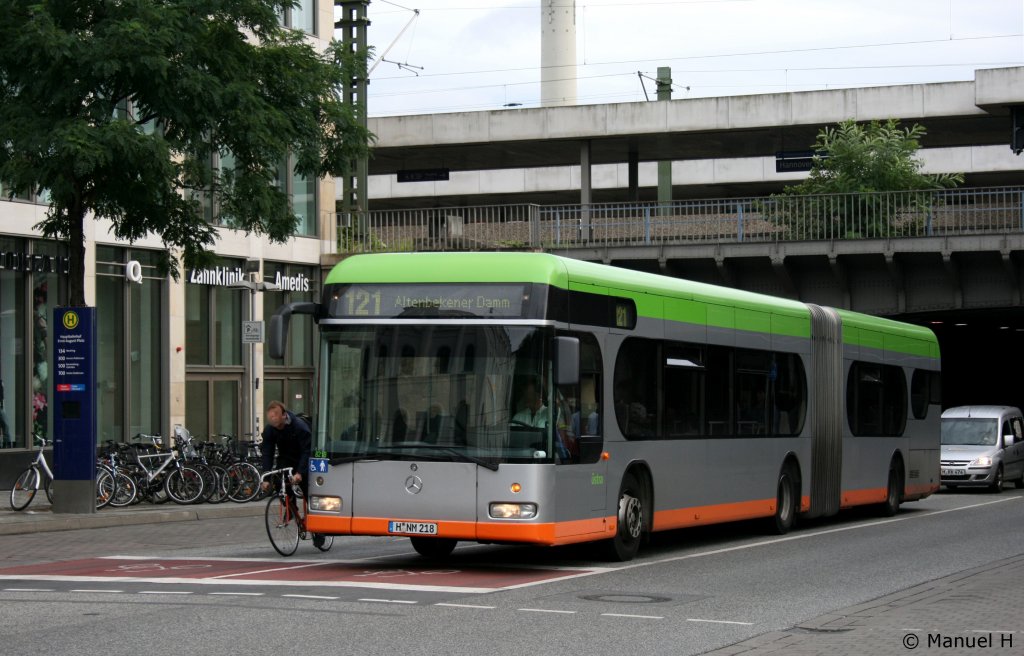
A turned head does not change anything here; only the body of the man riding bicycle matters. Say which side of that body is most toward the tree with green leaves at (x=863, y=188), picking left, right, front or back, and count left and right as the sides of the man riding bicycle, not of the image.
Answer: back

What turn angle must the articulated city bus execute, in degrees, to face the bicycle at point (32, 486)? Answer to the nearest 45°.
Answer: approximately 90° to its right

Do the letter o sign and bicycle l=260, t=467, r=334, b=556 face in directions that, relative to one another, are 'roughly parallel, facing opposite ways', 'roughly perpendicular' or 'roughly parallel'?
roughly perpendicular

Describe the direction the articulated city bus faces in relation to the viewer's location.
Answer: facing the viewer and to the left of the viewer

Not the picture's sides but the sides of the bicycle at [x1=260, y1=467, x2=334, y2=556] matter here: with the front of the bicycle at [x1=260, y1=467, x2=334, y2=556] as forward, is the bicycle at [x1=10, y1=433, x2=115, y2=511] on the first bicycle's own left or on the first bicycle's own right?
on the first bicycle's own right

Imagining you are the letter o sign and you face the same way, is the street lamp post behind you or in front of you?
in front

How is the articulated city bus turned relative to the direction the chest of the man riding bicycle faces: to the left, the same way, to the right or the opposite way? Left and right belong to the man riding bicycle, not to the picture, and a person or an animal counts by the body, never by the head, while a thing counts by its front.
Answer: the same way

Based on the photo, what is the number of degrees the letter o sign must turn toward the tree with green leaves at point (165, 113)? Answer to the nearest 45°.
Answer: approximately 45° to its right

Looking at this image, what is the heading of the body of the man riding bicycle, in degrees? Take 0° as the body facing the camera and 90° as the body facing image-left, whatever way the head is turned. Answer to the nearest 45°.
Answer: approximately 45°

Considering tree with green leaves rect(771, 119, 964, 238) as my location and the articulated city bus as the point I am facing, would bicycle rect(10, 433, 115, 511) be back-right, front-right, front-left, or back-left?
front-right

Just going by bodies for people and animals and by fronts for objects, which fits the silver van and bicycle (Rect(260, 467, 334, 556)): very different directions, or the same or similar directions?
same or similar directions

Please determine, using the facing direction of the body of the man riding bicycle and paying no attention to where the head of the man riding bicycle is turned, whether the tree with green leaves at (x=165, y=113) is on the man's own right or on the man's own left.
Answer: on the man's own right

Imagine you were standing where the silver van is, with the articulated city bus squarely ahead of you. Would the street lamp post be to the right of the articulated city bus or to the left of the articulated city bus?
right
